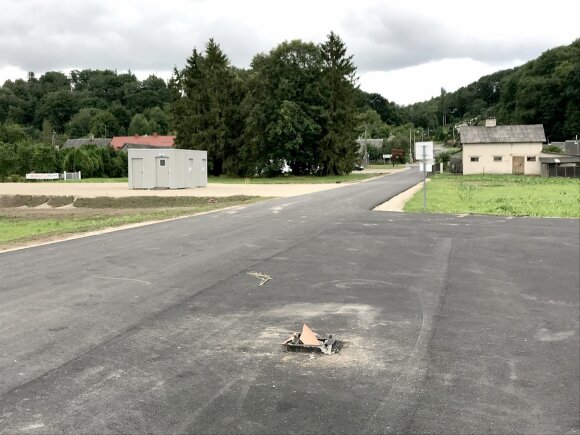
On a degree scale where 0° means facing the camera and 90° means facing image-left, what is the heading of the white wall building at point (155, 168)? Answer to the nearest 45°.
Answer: approximately 0°
